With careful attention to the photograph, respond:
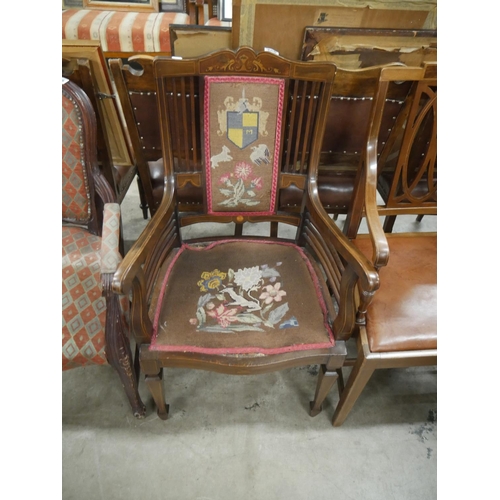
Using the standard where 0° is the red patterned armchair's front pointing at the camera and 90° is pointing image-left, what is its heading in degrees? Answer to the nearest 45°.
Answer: approximately 0°

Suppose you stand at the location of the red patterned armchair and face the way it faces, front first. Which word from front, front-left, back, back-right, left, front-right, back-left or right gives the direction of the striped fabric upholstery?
back

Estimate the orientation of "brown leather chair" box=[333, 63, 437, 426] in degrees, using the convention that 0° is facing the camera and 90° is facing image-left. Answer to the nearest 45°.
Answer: approximately 0°

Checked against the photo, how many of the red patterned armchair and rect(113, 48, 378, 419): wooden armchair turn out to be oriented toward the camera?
2
